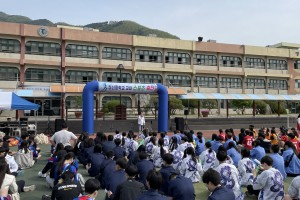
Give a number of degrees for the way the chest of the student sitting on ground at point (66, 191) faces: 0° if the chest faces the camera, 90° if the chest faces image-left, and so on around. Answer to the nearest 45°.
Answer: approximately 180°

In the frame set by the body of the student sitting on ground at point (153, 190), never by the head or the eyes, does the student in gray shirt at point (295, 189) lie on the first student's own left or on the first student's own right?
on the first student's own right

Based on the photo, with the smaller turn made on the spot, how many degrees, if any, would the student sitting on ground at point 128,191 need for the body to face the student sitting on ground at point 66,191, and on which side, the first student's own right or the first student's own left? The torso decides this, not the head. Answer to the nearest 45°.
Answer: approximately 90° to the first student's own left

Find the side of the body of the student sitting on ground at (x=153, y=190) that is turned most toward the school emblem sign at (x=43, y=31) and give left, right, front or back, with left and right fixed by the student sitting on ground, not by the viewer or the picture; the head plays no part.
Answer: front

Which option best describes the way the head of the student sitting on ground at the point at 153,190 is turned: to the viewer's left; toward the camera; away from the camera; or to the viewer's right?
away from the camera

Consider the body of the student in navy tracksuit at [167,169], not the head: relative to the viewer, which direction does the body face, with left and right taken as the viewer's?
facing away from the viewer

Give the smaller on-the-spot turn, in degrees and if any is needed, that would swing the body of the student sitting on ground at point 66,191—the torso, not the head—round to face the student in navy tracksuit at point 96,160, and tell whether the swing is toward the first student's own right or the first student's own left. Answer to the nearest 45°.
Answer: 0° — they already face them

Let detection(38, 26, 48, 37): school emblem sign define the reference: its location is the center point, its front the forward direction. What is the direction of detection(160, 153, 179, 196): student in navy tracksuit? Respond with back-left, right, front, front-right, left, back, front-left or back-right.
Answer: front

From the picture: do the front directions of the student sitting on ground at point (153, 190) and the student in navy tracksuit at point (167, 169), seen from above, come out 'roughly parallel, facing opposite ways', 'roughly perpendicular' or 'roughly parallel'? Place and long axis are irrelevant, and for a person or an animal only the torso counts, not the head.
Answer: roughly parallel

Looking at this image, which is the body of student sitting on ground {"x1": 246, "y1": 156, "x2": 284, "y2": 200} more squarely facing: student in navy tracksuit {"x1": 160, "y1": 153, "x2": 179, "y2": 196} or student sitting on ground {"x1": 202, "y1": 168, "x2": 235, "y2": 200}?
the student in navy tracksuit

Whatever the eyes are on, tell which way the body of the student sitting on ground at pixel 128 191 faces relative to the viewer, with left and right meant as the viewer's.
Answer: facing away from the viewer

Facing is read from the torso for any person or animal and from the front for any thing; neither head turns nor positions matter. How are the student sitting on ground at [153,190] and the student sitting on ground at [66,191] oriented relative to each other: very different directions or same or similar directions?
same or similar directions

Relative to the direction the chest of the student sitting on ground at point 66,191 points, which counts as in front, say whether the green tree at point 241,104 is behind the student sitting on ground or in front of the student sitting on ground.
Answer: in front

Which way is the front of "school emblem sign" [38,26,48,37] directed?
toward the camera

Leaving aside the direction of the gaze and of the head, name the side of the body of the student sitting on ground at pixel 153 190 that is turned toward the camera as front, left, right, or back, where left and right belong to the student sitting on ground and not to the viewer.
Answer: back

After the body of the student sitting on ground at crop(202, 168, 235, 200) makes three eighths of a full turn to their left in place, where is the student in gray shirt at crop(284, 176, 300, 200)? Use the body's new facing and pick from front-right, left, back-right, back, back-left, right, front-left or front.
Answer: left

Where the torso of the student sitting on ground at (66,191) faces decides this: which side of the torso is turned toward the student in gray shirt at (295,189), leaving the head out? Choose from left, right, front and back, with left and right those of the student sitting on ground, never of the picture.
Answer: right

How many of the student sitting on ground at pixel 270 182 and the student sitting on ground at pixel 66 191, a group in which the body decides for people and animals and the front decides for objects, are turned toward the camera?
0
